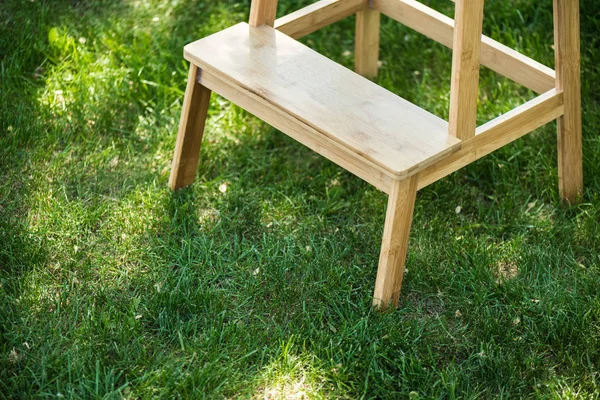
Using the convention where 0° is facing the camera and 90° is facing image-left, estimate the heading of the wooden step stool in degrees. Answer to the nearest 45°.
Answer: approximately 45°
